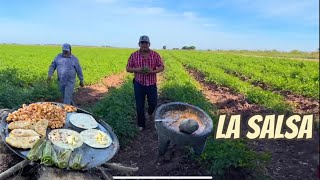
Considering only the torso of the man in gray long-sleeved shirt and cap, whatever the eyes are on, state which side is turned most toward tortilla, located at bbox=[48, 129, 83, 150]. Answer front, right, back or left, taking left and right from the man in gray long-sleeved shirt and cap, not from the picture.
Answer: front

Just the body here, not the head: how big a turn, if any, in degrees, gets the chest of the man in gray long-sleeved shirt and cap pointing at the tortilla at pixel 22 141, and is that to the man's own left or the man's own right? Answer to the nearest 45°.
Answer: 0° — they already face it

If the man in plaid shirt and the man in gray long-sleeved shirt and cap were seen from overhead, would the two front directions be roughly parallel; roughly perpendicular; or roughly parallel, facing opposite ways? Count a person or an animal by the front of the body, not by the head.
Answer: roughly parallel

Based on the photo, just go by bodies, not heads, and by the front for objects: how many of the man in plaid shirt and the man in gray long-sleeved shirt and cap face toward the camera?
2

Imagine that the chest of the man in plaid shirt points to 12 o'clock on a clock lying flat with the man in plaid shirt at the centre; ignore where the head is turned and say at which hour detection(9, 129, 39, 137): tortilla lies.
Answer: The tortilla is roughly at 1 o'clock from the man in plaid shirt.

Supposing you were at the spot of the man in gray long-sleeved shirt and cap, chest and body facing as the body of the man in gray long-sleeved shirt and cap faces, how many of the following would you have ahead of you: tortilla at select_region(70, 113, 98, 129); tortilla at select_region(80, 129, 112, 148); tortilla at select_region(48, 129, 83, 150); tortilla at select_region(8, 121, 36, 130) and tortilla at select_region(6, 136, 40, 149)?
5

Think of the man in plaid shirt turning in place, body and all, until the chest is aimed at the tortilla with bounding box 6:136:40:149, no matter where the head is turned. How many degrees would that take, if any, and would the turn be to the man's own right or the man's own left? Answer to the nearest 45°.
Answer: approximately 45° to the man's own right

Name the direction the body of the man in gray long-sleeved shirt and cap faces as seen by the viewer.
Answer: toward the camera

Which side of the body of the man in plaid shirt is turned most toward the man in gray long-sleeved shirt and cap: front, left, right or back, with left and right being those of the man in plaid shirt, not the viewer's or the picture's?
right

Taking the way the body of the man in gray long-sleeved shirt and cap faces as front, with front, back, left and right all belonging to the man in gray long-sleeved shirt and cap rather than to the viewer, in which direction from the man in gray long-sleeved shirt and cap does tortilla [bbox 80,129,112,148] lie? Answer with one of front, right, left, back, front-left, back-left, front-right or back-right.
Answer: front

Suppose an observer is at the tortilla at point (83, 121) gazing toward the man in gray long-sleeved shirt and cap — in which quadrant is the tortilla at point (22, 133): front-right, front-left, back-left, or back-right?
back-left

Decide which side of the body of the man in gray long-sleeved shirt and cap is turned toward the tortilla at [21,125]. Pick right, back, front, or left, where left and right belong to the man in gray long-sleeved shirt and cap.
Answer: front

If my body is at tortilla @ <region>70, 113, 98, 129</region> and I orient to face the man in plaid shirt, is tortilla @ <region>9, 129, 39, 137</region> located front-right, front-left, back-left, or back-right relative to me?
back-left

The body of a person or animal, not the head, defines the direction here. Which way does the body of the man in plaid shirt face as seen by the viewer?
toward the camera

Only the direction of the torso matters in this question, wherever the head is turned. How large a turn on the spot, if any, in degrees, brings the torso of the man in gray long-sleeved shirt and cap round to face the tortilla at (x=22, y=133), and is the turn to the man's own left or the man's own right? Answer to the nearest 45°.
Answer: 0° — they already face it

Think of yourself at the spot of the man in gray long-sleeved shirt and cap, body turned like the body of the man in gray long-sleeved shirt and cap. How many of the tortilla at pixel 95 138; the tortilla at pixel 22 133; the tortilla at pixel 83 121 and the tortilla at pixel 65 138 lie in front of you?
4
